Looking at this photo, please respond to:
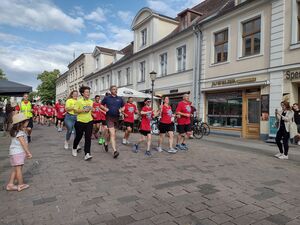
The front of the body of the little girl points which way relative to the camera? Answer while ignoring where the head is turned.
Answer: to the viewer's right

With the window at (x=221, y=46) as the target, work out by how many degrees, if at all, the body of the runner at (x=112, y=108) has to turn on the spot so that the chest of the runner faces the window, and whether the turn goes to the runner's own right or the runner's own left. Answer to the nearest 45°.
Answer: approximately 135° to the runner's own left

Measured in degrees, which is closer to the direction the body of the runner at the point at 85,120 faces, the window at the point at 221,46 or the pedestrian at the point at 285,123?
the pedestrian

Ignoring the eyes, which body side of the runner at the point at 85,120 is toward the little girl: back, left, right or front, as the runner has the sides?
right

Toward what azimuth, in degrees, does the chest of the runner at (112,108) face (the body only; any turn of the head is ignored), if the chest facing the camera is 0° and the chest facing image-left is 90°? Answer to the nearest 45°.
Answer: approximately 0°

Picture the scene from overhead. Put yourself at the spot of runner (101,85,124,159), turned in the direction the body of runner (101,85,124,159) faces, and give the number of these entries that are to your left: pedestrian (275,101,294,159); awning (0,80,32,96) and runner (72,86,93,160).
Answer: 1

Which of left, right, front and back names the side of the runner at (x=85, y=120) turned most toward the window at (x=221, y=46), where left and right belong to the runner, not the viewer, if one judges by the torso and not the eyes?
left

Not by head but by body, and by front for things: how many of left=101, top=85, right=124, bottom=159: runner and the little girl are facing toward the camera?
1

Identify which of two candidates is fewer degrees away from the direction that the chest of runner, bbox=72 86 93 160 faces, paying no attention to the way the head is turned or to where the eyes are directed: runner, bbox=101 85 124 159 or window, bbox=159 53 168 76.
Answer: the runner

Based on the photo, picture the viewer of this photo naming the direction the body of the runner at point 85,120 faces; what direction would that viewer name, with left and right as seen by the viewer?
facing the viewer and to the right of the viewer

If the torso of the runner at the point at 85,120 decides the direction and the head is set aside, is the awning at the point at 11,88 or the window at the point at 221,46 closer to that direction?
the window

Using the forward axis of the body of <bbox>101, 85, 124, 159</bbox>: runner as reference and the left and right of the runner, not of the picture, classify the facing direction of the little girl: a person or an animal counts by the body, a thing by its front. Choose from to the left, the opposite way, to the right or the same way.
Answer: to the left
